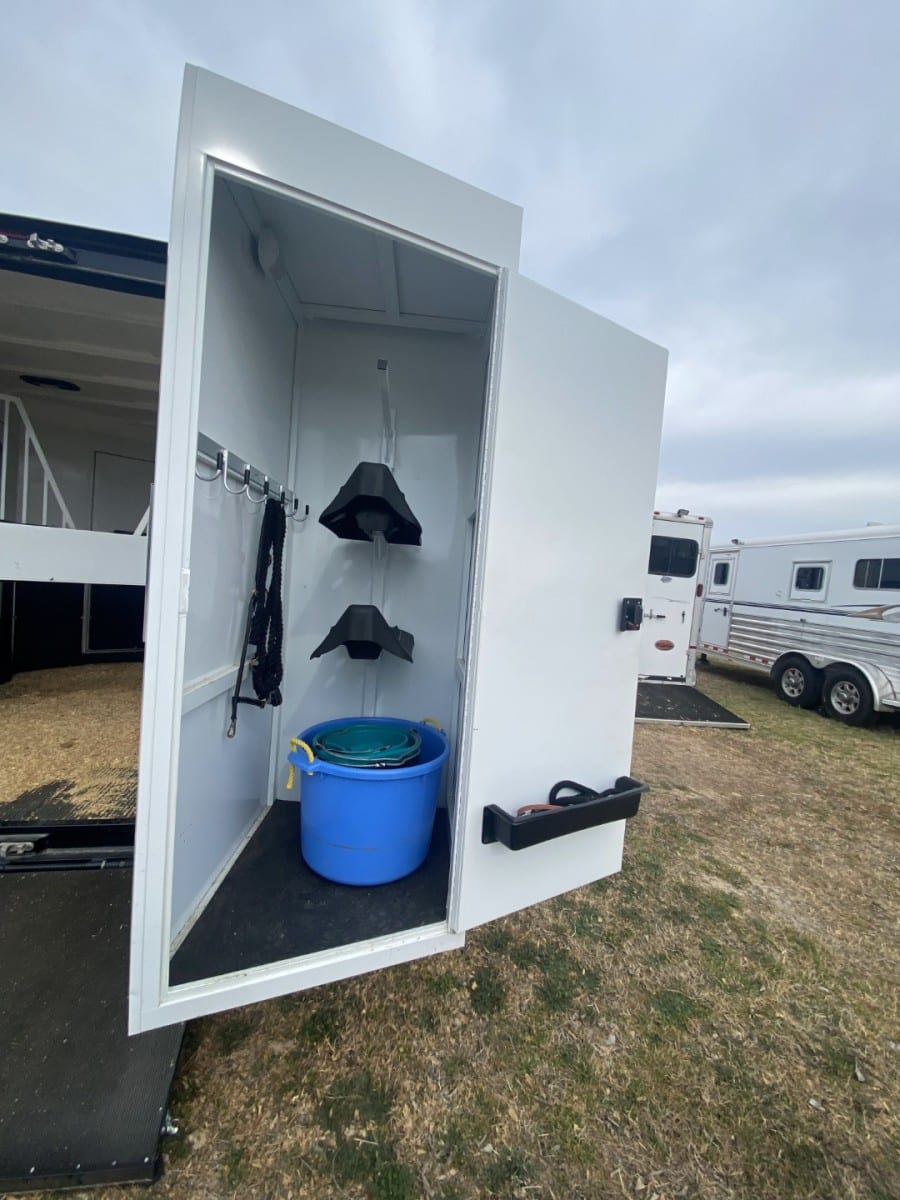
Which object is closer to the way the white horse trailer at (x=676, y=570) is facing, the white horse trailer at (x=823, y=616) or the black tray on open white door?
the white horse trailer

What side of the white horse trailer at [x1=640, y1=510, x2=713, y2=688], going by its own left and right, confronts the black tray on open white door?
back

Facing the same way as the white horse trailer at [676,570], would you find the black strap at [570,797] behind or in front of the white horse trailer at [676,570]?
behind

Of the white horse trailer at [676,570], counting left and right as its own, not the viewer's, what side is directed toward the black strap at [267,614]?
back

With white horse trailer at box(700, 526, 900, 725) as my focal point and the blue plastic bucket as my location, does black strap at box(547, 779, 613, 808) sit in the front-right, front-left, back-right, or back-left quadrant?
front-right

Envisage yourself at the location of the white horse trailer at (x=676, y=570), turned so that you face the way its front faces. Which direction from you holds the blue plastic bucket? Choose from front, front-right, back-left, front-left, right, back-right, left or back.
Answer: back

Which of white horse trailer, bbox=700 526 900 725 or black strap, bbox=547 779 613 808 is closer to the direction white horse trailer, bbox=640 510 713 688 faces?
the white horse trailer

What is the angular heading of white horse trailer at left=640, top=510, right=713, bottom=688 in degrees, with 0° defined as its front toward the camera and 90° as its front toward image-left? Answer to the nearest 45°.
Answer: approximately 180°

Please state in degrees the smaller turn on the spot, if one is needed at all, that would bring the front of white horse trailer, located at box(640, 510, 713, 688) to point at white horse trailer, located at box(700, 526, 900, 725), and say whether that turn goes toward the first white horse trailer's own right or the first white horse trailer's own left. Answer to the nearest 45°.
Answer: approximately 90° to the first white horse trailer's own right
